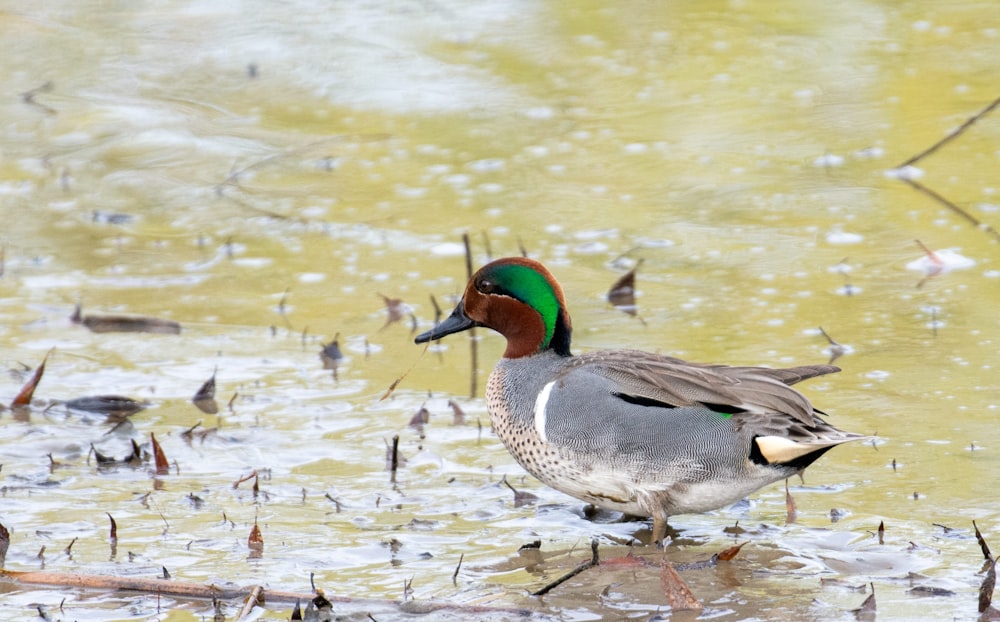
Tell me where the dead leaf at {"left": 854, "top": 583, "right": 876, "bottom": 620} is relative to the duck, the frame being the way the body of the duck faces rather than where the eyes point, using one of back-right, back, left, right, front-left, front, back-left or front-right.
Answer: back-left

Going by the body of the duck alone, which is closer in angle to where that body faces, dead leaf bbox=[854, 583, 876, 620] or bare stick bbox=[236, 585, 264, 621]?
the bare stick

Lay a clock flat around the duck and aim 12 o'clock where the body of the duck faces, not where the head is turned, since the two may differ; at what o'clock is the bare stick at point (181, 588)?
The bare stick is roughly at 11 o'clock from the duck.

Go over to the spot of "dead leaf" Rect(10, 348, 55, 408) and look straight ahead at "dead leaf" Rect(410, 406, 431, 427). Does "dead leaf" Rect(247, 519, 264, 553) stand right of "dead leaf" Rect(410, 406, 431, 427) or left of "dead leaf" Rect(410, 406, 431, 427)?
right

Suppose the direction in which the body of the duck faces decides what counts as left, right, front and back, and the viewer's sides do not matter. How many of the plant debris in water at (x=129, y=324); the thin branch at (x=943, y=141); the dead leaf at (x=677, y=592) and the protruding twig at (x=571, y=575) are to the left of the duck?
2

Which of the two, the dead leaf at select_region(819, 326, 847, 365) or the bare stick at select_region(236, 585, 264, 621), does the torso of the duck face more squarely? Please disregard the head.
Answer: the bare stick

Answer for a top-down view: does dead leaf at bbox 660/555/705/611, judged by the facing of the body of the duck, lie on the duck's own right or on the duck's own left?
on the duck's own left

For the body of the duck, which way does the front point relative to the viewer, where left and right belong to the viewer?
facing to the left of the viewer

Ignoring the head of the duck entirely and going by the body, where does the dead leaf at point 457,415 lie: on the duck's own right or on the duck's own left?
on the duck's own right

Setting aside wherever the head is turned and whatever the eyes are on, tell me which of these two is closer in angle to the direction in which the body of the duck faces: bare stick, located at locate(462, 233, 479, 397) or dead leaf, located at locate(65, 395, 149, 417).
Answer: the dead leaf
